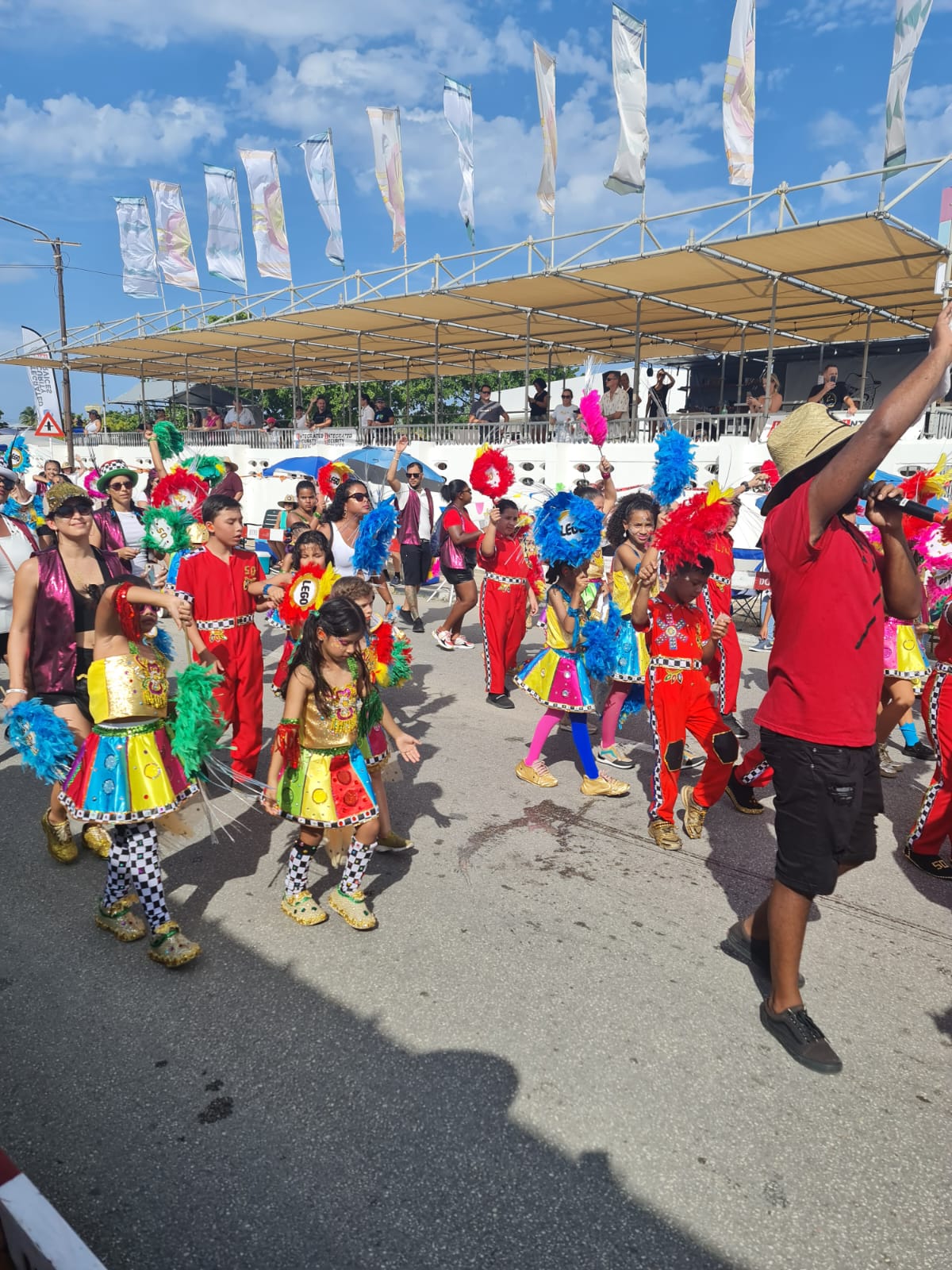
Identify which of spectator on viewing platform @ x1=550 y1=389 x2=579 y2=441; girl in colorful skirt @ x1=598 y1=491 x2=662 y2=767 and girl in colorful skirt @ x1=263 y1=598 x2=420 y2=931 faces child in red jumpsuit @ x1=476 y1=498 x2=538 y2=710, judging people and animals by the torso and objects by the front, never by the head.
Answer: the spectator on viewing platform

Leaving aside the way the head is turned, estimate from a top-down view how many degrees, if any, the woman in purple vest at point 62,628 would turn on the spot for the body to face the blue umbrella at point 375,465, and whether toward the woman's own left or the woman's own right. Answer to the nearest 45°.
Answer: approximately 90° to the woman's own left

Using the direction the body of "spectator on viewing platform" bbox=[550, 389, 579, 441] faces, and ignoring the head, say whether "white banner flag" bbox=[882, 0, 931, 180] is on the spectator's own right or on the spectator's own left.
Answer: on the spectator's own left

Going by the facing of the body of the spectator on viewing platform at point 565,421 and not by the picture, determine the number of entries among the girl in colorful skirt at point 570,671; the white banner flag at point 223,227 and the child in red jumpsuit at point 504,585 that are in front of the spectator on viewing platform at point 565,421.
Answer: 2

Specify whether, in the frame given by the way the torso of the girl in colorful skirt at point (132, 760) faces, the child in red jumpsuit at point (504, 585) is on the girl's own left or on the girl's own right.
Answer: on the girl's own left

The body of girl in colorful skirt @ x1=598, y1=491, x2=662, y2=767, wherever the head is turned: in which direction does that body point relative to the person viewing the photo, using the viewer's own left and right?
facing the viewer and to the right of the viewer
